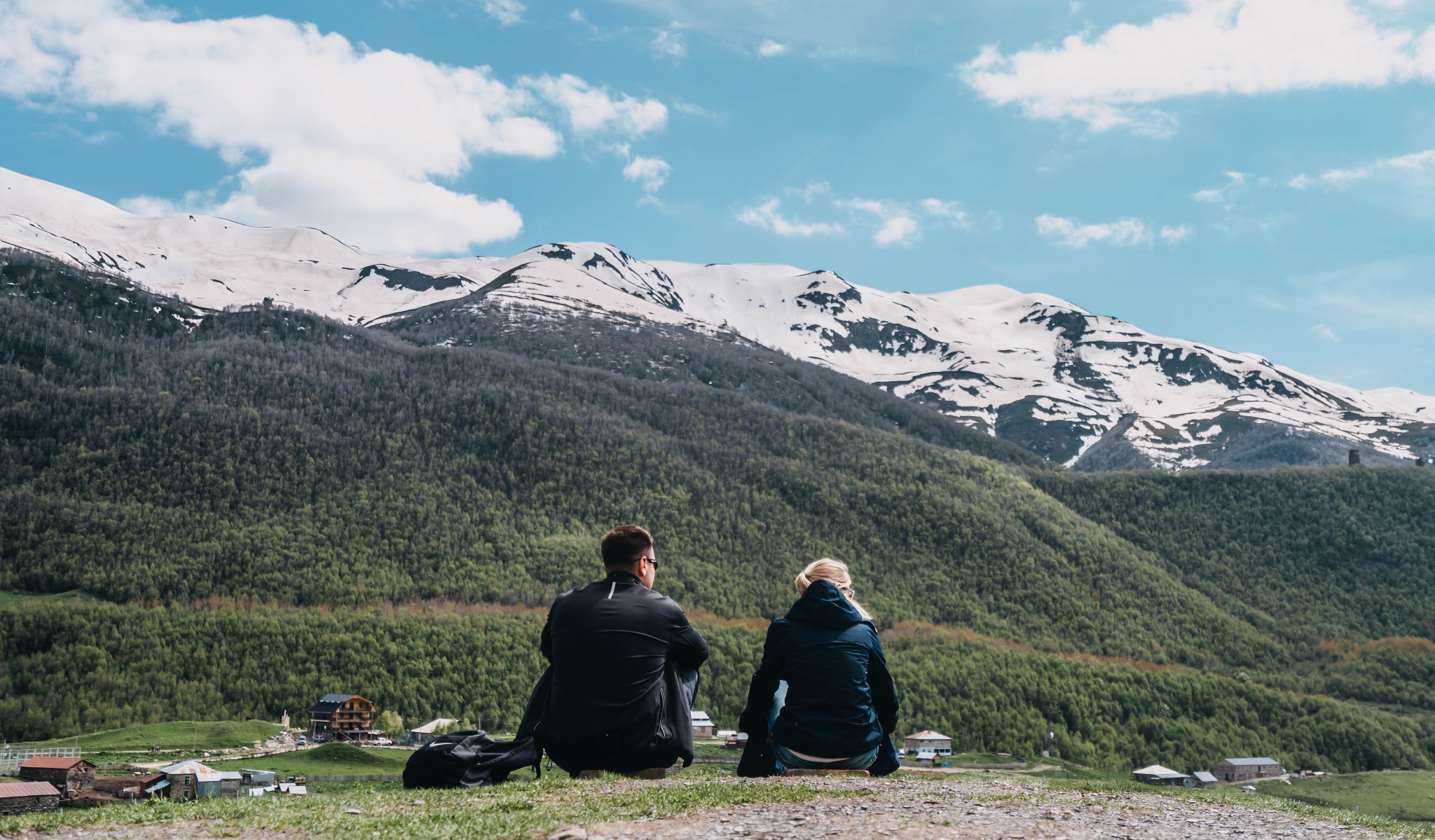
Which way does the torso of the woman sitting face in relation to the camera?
away from the camera

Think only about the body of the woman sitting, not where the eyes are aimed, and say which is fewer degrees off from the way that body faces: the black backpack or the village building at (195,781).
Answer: the village building

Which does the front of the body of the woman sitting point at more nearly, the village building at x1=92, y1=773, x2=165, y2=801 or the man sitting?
the village building

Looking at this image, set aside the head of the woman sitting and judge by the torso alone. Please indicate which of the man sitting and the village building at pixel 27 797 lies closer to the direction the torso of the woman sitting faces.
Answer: the village building

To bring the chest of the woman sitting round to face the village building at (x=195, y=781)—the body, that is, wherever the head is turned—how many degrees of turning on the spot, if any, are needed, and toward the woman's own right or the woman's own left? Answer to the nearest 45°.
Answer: approximately 45° to the woman's own left

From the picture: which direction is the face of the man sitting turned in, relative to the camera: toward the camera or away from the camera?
away from the camera

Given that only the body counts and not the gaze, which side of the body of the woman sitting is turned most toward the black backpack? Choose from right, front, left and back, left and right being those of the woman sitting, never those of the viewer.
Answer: left

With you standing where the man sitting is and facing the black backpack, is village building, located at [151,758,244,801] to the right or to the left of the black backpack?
right

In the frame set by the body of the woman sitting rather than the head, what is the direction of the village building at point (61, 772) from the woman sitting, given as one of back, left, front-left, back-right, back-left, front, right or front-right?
front-left
